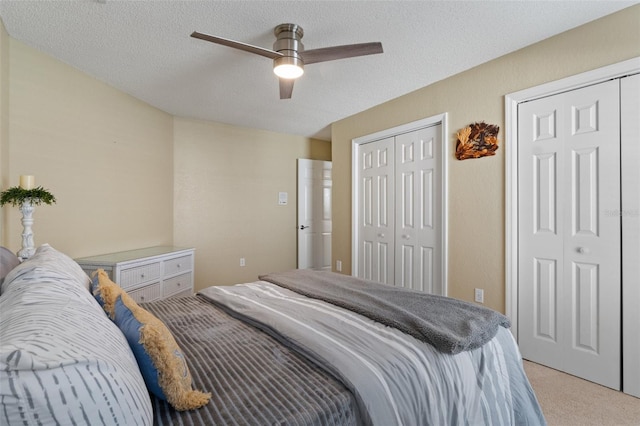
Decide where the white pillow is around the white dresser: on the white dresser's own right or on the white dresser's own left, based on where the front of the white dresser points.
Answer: on the white dresser's own right

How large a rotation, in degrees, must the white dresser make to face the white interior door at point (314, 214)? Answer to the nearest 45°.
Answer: approximately 90° to its left

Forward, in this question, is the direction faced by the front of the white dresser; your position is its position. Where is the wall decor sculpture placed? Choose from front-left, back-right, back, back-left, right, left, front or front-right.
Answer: front

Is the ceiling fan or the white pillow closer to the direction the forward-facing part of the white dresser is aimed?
the ceiling fan

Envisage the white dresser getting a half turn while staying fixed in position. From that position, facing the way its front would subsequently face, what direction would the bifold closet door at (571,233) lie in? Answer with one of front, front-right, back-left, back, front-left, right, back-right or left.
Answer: back

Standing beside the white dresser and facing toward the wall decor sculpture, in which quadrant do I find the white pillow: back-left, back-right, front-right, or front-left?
front-right

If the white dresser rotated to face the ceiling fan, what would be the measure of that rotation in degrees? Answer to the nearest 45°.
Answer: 0° — it already faces it

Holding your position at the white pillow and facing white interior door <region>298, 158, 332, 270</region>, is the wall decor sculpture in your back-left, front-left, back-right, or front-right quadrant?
front-right

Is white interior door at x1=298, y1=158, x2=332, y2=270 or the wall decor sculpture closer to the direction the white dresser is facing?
the wall decor sculpture

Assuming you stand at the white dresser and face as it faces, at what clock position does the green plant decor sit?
The green plant decor is roughly at 3 o'clock from the white dresser.

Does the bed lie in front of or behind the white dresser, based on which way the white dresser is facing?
in front

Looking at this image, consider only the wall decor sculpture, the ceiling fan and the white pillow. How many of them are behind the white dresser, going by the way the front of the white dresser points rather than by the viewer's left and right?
0

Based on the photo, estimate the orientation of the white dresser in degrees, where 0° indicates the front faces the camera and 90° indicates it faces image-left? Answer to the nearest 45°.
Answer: approximately 315°

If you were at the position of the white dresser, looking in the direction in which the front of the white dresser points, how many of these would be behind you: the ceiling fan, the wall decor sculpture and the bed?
0
